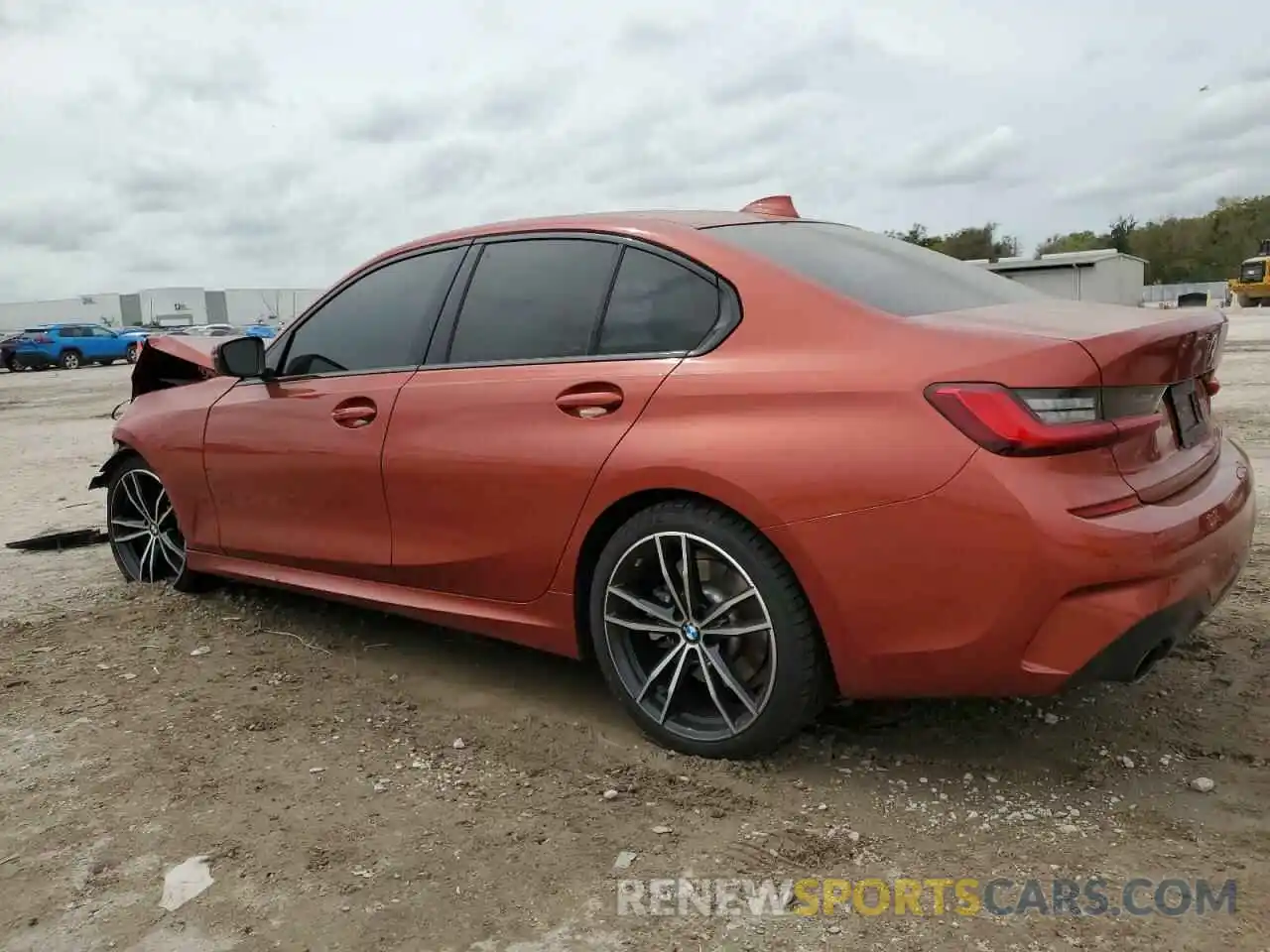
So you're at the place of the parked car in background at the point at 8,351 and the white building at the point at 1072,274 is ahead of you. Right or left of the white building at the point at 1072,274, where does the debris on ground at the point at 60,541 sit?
right

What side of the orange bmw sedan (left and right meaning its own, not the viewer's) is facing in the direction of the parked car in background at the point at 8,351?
front

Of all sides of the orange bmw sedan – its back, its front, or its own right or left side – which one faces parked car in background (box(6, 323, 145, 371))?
front

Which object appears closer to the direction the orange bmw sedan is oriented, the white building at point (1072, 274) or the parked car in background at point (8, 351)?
the parked car in background

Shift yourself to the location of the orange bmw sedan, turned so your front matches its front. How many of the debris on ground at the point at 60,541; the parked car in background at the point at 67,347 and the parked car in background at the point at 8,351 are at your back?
0

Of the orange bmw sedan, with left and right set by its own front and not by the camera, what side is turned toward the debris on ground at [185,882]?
left

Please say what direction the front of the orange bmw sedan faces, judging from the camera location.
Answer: facing away from the viewer and to the left of the viewer

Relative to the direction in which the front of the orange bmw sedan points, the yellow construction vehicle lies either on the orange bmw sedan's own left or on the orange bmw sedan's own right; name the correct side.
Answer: on the orange bmw sedan's own right

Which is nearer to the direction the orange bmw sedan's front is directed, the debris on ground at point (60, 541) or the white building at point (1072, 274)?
the debris on ground

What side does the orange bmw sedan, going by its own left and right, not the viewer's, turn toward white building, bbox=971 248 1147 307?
right
